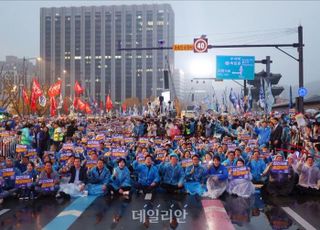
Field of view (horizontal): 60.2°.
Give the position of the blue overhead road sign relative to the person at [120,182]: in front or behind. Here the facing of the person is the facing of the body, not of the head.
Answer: behind

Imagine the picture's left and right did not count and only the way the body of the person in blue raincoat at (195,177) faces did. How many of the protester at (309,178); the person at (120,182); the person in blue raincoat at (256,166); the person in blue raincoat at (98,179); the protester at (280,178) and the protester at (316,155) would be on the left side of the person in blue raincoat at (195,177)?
4

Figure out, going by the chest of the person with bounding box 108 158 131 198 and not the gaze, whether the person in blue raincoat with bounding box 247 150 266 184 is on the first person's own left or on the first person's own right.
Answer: on the first person's own left

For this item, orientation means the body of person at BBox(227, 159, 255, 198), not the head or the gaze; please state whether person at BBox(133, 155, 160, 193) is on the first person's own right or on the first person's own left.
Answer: on the first person's own right

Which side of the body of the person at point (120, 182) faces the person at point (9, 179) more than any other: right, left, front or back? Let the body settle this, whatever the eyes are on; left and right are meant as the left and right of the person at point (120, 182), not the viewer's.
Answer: right

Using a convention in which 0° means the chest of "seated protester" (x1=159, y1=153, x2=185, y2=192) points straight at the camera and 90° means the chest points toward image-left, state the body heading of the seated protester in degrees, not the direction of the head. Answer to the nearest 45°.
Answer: approximately 0°
